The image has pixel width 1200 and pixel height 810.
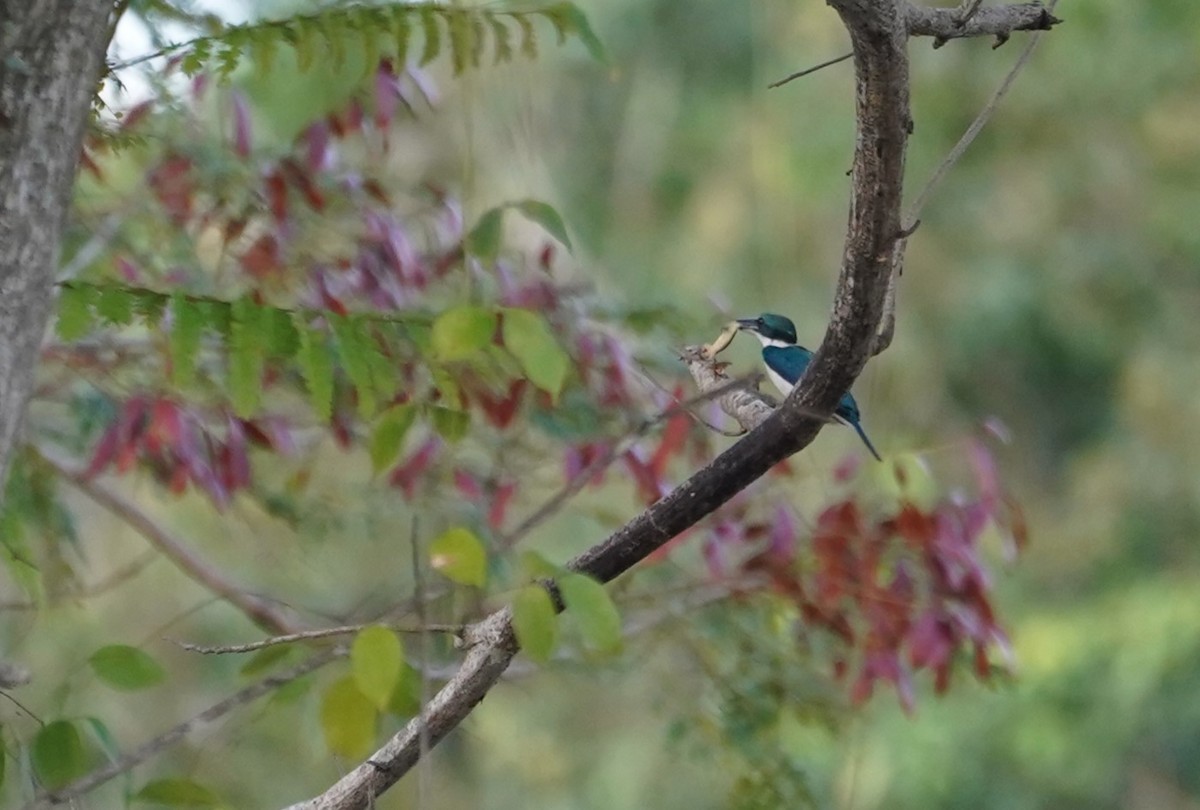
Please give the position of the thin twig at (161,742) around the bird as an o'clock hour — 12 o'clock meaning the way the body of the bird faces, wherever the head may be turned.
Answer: The thin twig is roughly at 12 o'clock from the bird.

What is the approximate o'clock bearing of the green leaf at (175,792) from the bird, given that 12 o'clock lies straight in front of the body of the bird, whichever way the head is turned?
The green leaf is roughly at 10 o'clock from the bird.

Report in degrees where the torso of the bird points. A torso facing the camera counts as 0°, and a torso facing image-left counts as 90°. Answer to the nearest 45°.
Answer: approximately 90°

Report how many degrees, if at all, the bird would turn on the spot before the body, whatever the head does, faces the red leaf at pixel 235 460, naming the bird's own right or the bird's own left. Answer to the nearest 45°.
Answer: approximately 45° to the bird's own right

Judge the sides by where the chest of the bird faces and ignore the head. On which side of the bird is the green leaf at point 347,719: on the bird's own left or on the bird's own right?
on the bird's own left

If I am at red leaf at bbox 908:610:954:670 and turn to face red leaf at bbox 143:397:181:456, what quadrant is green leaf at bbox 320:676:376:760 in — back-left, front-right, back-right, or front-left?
front-left

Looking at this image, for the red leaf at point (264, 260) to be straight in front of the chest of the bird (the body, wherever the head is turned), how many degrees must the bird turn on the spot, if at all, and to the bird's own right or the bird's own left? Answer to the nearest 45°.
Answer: approximately 45° to the bird's own right

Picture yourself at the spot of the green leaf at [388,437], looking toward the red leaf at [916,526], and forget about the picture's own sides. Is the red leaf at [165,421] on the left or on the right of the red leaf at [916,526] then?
left

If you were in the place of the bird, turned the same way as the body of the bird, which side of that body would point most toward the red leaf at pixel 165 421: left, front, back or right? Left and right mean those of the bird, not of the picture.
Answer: front
